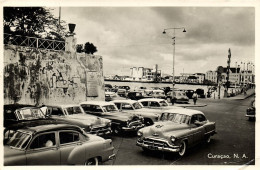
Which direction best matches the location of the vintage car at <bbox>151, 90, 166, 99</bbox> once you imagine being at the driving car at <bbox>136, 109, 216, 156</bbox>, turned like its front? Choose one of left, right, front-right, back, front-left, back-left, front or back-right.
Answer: back-right

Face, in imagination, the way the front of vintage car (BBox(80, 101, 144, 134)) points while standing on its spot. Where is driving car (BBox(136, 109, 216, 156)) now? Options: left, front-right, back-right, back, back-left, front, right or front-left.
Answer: front

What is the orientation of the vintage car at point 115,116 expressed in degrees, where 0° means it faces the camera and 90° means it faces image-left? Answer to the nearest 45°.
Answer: approximately 315°

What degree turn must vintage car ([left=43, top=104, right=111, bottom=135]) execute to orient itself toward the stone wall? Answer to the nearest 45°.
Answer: approximately 180°

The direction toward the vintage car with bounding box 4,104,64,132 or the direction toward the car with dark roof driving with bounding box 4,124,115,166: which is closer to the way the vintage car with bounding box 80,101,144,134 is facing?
the car with dark roof driving

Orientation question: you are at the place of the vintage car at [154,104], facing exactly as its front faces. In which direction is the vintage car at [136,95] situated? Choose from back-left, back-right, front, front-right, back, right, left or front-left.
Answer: back-left

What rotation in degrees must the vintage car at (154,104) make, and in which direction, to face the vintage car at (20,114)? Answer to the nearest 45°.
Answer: approximately 90° to its right

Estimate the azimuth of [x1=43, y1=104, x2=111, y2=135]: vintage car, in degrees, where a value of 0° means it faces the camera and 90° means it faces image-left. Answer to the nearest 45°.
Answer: approximately 315°

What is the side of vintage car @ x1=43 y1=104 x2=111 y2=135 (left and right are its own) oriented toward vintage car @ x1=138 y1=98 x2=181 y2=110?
left

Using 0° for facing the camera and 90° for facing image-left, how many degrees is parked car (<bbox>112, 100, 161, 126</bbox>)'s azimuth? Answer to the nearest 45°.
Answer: approximately 315°

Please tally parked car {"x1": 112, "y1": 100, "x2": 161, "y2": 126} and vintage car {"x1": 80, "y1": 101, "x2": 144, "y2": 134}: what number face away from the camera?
0

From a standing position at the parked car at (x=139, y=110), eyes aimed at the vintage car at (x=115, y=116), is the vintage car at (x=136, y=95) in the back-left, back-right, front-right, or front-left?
back-right
